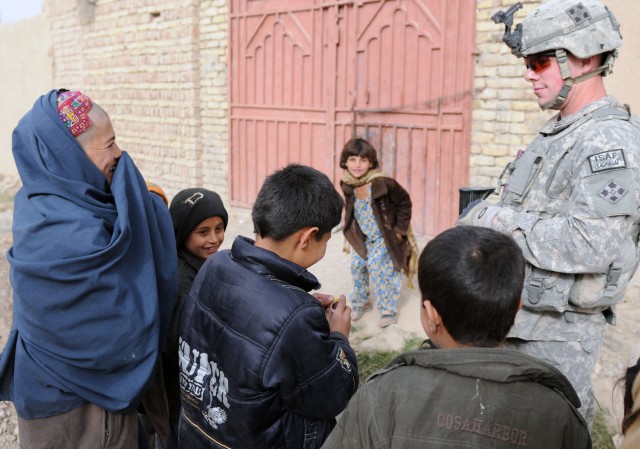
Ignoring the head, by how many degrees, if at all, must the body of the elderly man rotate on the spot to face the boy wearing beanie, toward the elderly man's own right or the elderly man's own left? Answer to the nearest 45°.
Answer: approximately 45° to the elderly man's own left

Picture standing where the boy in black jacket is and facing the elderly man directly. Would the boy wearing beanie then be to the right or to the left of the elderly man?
right

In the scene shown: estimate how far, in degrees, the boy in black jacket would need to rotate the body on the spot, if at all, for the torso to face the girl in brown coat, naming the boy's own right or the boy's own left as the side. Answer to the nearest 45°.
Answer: approximately 45° to the boy's own left

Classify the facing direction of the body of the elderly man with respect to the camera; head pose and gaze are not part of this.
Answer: to the viewer's right

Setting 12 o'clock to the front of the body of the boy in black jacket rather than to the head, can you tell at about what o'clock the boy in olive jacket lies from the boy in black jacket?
The boy in olive jacket is roughly at 3 o'clock from the boy in black jacket.

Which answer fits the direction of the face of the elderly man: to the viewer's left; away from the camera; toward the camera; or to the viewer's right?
to the viewer's right

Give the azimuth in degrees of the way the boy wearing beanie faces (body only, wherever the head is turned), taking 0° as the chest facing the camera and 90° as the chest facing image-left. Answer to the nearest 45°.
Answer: approximately 315°

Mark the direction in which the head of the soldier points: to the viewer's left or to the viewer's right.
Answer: to the viewer's left

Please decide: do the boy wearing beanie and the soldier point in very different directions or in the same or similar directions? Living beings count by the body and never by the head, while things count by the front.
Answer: very different directions

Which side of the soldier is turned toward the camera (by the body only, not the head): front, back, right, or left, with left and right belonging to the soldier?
left

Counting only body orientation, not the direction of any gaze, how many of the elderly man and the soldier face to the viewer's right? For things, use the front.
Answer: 1

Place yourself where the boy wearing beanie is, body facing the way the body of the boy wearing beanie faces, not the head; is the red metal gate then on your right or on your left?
on your left

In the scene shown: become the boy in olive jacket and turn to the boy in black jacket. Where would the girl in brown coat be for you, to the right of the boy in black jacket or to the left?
right

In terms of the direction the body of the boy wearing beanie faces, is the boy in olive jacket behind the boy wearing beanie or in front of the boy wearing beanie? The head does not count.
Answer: in front
